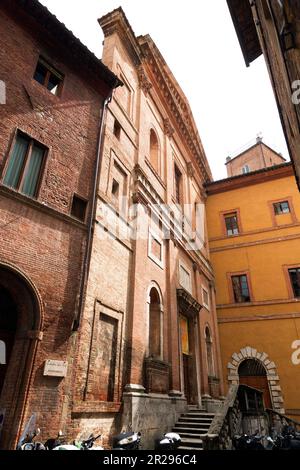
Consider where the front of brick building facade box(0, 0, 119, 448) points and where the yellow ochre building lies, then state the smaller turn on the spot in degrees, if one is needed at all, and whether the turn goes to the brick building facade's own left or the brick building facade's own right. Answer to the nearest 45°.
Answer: approximately 90° to the brick building facade's own left

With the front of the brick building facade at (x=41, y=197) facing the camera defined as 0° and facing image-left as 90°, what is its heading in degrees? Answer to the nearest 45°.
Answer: approximately 315°
